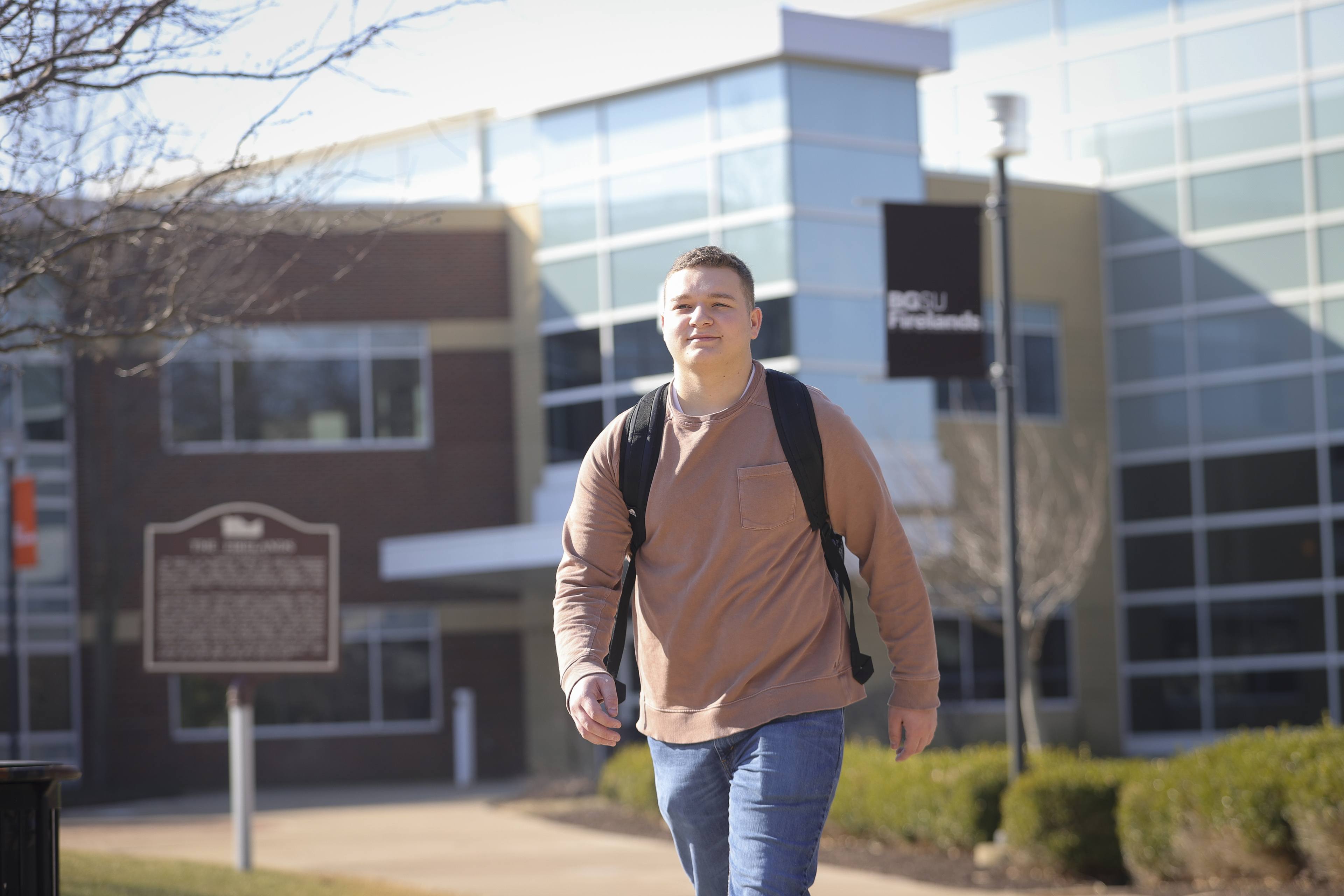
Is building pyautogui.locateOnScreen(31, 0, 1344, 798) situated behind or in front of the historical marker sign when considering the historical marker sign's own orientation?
behind

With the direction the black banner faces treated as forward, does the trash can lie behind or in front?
in front

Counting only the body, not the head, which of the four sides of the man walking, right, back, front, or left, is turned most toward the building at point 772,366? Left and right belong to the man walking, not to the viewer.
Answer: back

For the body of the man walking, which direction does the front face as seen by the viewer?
toward the camera

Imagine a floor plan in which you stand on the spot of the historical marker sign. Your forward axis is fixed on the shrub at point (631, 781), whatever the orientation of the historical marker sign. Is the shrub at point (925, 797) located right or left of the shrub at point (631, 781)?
right

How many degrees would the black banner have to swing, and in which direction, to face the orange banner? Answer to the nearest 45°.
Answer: approximately 135° to its right

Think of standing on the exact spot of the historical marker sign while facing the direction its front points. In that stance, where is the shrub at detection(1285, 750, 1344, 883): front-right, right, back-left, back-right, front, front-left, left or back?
front-left

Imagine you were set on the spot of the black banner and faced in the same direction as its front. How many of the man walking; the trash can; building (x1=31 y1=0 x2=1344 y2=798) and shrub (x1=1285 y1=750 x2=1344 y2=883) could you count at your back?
1

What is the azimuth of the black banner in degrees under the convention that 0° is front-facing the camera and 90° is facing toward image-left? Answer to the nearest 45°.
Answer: approximately 0°

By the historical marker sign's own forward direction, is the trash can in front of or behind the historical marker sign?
in front

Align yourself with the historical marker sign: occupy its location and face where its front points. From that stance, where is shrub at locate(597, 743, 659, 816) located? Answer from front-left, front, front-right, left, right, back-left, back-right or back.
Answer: back-left

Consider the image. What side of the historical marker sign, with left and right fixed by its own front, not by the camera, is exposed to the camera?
front

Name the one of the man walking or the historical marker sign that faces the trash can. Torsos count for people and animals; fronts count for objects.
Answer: the historical marker sign

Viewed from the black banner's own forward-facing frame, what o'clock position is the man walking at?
The man walking is roughly at 12 o'clock from the black banner.
